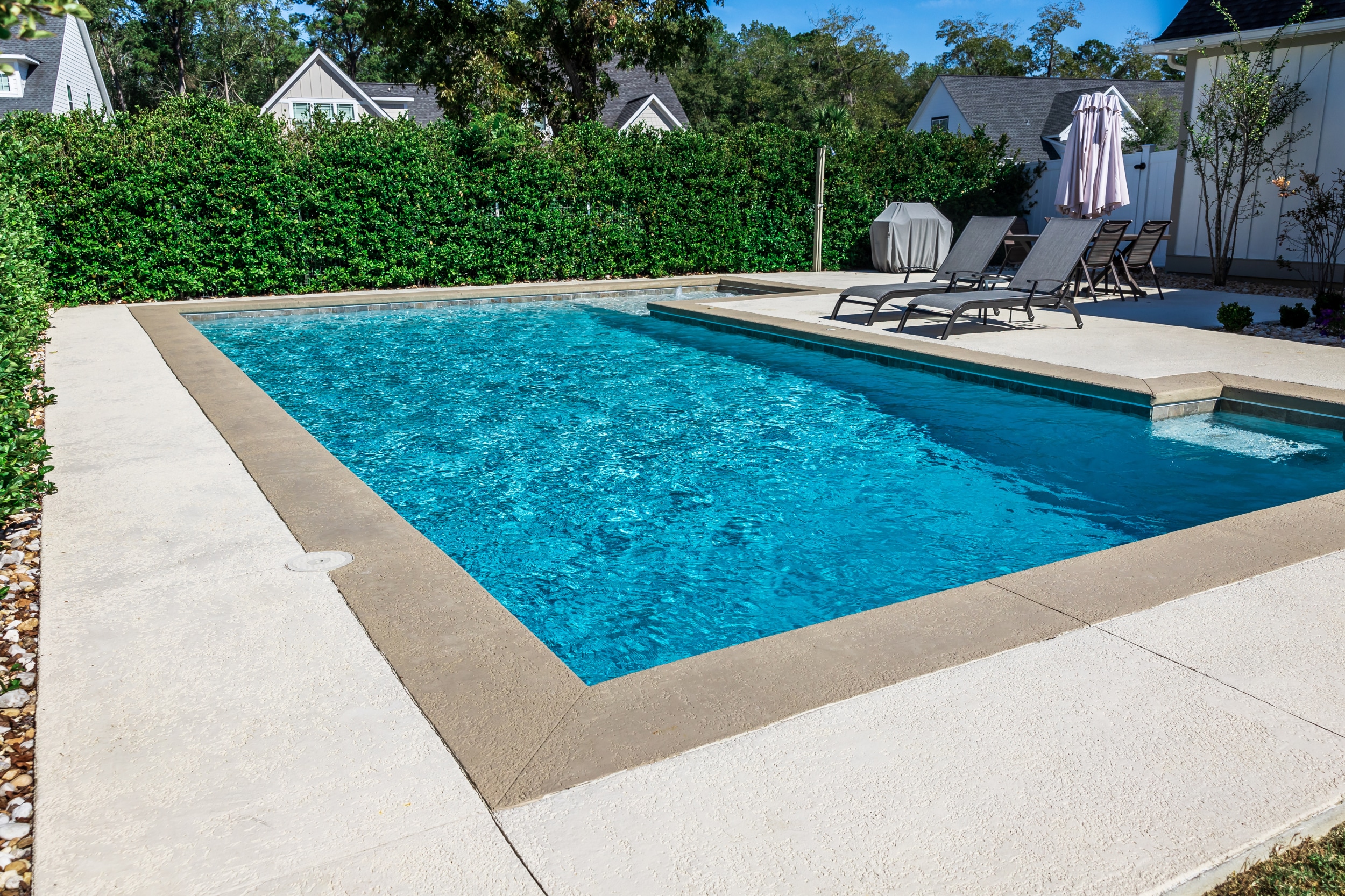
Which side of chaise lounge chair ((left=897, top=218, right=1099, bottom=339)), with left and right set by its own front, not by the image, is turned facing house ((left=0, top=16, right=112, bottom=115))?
right

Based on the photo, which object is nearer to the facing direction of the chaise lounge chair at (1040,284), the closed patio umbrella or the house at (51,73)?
the house

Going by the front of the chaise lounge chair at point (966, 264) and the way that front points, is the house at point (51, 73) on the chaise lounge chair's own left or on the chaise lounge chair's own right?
on the chaise lounge chair's own right

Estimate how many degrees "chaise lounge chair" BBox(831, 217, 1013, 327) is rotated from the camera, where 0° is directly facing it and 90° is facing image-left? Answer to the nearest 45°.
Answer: approximately 45°

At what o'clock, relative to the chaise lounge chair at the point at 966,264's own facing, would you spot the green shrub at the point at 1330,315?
The green shrub is roughly at 8 o'clock from the chaise lounge chair.

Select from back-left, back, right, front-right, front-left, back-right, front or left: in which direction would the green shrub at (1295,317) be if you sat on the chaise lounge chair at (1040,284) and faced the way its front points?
back-left

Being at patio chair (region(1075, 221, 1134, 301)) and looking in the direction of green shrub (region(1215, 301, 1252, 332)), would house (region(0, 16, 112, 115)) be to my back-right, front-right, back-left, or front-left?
back-right

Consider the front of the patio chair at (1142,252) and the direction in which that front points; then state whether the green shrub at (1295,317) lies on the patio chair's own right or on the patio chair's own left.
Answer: on the patio chair's own left
